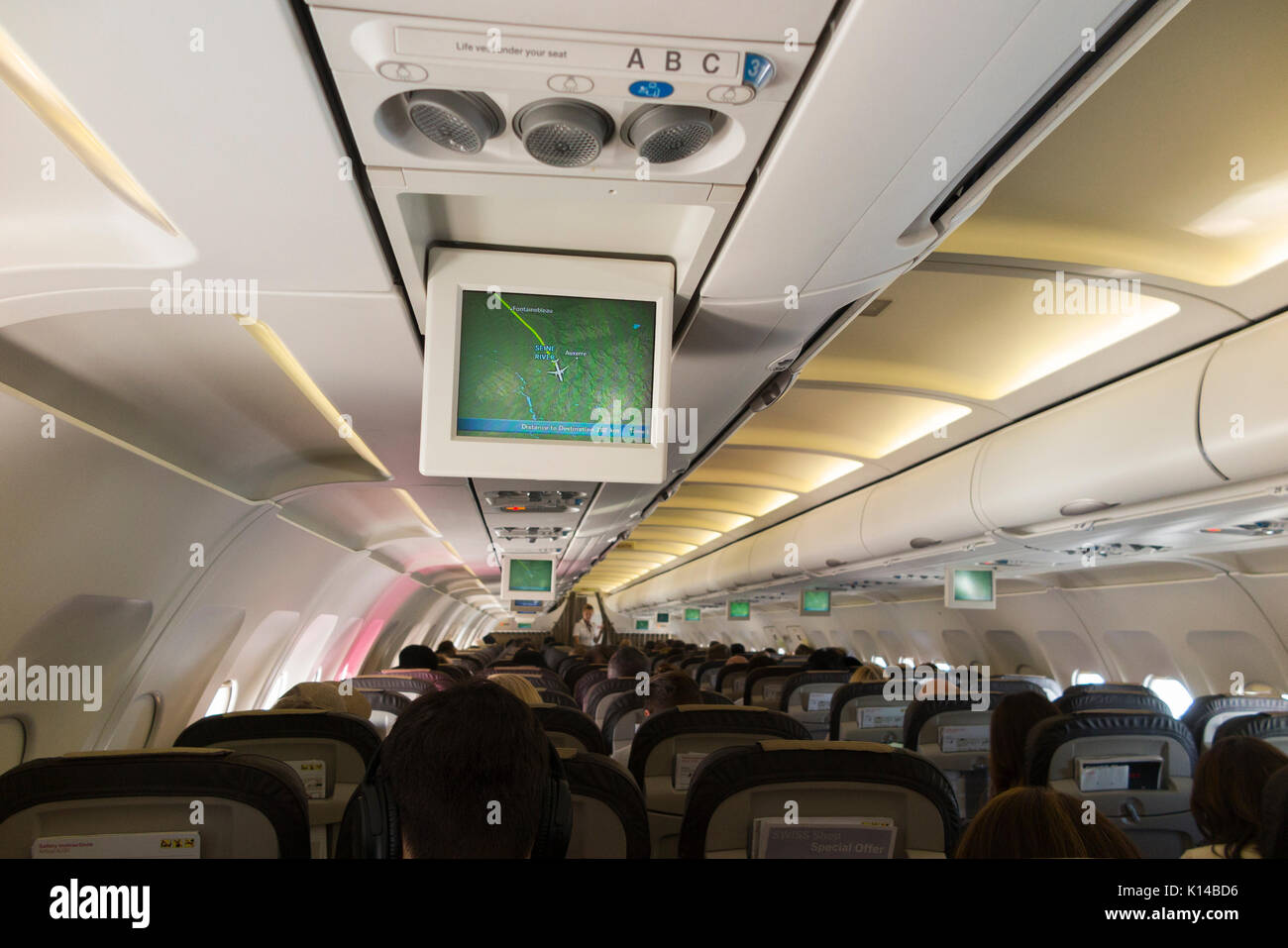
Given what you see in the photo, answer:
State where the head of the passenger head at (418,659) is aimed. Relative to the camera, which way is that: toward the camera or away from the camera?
away from the camera

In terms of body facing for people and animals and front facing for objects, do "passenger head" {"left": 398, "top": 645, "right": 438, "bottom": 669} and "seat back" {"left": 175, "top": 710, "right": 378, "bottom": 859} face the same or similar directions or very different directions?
same or similar directions

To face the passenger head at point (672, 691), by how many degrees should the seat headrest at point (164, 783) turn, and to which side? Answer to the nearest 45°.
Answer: approximately 45° to its right

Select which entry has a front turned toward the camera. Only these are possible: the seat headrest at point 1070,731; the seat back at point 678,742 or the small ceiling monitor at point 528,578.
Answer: the small ceiling monitor

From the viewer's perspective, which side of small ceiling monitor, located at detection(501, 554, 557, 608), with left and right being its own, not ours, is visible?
front

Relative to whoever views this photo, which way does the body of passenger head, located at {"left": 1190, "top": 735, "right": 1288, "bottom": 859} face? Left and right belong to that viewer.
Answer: facing away from the viewer

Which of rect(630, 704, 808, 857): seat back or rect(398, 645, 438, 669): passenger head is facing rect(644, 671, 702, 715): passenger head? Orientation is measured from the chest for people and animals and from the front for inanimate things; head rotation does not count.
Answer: the seat back

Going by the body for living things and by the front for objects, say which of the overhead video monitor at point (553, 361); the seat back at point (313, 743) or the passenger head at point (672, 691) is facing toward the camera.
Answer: the overhead video monitor

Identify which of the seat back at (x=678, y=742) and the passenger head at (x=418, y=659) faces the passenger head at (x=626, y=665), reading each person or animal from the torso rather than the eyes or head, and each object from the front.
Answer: the seat back

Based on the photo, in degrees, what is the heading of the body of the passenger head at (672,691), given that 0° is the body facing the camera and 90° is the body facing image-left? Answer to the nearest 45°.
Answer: approximately 180°

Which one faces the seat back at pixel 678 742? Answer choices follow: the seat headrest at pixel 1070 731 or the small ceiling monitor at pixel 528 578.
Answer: the small ceiling monitor

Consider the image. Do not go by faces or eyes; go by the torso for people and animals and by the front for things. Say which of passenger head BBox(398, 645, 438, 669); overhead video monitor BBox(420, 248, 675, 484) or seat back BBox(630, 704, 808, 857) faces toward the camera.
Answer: the overhead video monitor

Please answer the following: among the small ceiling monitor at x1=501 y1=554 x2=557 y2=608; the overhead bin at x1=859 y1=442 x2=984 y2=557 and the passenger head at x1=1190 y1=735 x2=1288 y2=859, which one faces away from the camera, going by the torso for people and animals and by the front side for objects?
the passenger head

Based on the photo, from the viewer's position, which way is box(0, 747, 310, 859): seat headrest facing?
facing away from the viewer

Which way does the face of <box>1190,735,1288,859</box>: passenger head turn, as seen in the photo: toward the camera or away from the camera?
away from the camera
